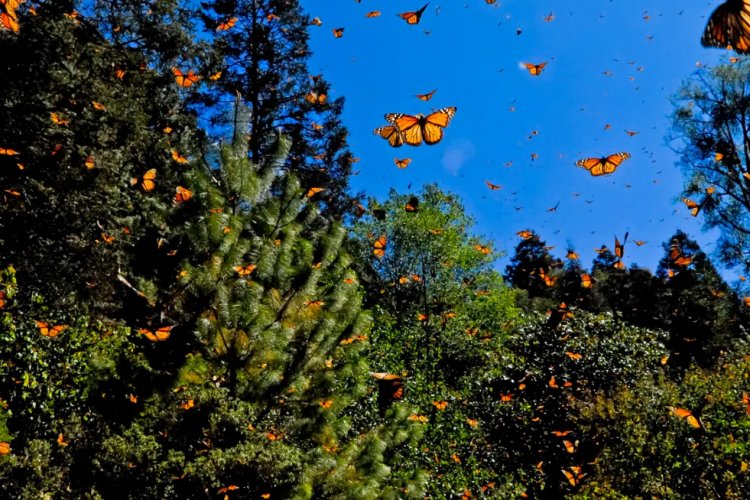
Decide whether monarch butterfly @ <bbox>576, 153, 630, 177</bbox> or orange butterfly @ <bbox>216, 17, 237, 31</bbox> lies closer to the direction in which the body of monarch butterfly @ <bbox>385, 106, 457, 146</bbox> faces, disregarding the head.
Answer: the orange butterfly

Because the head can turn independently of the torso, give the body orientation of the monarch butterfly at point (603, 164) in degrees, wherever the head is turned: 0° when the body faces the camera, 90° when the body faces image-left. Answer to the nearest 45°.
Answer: approximately 180°

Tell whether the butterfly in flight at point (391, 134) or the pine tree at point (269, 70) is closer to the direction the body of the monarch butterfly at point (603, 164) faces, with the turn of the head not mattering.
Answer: the pine tree

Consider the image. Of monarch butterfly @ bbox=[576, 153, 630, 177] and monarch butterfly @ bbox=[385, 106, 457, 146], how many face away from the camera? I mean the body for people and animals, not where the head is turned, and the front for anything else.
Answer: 2

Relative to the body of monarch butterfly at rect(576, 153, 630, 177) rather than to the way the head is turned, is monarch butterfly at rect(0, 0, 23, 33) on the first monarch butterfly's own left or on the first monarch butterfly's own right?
on the first monarch butterfly's own left

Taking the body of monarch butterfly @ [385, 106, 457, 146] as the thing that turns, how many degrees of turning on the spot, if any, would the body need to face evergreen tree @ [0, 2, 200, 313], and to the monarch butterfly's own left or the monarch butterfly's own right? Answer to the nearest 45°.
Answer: approximately 45° to the monarch butterfly's own left

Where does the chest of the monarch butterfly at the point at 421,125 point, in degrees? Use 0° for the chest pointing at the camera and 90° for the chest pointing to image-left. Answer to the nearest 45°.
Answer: approximately 180°
